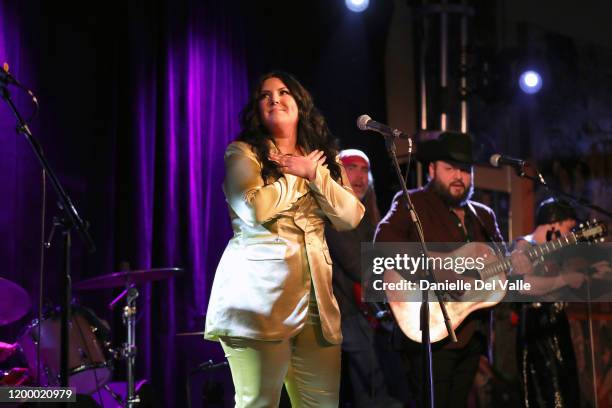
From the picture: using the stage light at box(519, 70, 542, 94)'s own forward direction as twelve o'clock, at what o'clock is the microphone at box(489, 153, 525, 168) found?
The microphone is roughly at 12 o'clock from the stage light.

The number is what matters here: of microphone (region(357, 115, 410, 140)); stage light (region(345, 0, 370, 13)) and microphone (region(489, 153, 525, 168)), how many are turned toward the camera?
1

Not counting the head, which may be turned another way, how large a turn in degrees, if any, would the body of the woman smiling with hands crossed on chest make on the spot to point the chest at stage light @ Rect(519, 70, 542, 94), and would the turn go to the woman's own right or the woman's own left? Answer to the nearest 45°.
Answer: approximately 90° to the woman's own left

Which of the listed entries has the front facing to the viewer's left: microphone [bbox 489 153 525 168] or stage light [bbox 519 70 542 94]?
the microphone

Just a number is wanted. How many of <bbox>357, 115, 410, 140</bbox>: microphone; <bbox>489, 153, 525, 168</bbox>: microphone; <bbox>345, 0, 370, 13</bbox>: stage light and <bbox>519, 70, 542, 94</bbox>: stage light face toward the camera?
2

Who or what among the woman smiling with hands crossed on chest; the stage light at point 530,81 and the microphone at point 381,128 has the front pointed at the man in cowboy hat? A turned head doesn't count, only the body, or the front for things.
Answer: the stage light

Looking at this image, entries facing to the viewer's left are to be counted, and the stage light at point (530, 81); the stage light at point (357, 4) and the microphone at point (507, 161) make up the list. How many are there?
1

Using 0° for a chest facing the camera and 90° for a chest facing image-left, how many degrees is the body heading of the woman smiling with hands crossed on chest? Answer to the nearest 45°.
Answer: approximately 315°

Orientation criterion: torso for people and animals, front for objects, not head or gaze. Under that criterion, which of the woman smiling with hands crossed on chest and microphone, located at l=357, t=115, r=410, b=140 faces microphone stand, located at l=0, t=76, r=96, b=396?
the microphone

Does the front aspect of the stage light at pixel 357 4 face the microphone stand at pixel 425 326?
yes

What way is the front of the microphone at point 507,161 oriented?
to the viewer's left

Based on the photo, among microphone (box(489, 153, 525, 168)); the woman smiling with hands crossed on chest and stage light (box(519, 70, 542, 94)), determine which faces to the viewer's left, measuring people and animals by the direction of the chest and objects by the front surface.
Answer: the microphone

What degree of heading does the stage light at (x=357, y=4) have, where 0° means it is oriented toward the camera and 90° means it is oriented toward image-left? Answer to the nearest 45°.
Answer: approximately 0°

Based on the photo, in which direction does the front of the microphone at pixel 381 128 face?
to the viewer's left

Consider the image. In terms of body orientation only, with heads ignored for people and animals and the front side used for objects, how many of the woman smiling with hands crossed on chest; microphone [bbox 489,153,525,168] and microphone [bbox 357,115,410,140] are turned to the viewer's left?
2

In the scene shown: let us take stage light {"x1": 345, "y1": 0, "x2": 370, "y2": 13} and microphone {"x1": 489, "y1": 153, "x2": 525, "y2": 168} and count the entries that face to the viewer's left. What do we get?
1
